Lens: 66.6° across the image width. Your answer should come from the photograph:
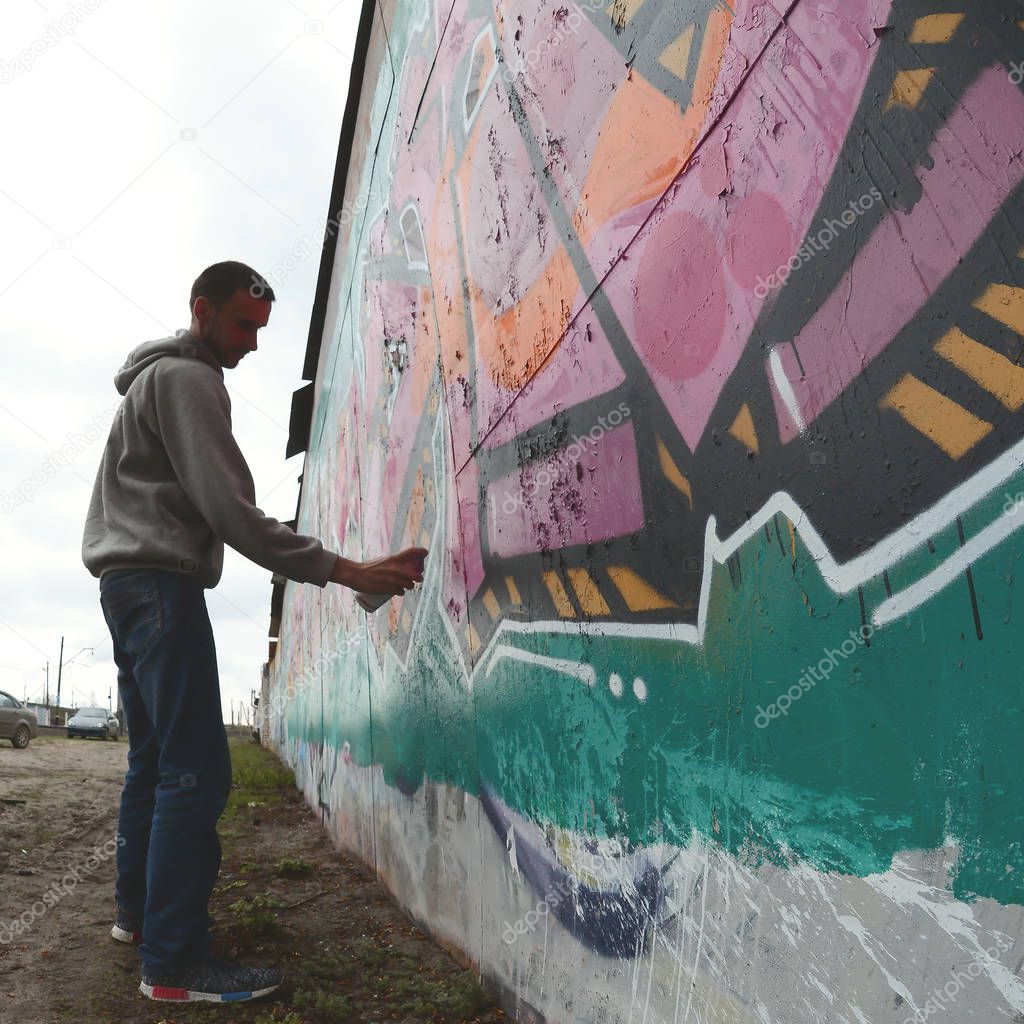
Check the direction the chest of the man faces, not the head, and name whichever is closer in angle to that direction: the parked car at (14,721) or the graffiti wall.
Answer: the graffiti wall

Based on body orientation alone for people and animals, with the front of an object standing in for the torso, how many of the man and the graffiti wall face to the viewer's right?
1

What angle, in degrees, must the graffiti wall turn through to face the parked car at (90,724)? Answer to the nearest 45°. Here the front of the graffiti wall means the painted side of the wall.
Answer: approximately 90° to its right

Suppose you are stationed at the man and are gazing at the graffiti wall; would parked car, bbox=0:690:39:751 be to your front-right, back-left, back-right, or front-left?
back-left

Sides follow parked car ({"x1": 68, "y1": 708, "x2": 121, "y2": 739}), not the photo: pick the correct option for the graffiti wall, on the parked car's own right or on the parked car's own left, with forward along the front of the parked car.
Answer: on the parked car's own left

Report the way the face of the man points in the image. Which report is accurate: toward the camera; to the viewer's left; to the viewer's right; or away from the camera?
to the viewer's right

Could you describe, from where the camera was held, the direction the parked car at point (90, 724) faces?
facing the viewer and to the left of the viewer

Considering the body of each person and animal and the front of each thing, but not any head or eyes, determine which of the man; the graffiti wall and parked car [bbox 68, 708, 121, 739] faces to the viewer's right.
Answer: the man

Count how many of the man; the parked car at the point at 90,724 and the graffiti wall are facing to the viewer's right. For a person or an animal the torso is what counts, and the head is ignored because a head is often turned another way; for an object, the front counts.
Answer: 1

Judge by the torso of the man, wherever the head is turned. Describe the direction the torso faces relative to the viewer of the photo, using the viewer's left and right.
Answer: facing to the right of the viewer

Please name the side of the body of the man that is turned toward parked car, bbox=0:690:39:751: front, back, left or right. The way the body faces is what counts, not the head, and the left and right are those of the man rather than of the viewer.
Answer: left

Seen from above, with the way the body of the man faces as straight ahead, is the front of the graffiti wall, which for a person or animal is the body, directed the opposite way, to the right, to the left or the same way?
the opposite way

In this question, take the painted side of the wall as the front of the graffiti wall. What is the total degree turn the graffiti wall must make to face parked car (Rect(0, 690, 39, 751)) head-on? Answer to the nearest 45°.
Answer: approximately 90° to its right

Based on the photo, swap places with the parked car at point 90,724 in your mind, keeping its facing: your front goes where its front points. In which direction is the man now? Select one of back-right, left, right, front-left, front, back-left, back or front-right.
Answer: front-left

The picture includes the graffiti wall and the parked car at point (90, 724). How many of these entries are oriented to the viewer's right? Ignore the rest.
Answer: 0
